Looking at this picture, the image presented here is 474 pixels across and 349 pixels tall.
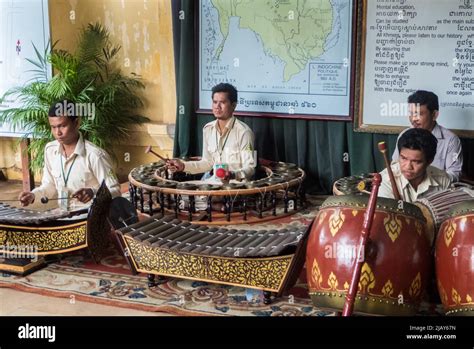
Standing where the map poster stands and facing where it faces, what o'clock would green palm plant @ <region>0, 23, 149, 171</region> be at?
The green palm plant is roughly at 3 o'clock from the map poster.

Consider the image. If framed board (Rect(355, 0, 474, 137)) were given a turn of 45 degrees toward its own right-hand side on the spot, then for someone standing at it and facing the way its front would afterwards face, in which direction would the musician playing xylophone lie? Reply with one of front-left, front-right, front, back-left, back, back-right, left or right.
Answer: front

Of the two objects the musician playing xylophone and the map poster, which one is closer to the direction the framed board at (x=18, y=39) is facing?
the musician playing xylophone

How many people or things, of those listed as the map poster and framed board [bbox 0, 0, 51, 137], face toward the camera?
2

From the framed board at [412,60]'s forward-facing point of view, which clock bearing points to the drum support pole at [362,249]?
The drum support pole is roughly at 12 o'clock from the framed board.

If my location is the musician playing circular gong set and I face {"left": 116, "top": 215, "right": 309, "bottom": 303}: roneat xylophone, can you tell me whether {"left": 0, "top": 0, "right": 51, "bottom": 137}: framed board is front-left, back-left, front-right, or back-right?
back-right

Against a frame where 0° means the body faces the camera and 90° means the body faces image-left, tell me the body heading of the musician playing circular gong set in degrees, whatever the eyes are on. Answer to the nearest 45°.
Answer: approximately 45°

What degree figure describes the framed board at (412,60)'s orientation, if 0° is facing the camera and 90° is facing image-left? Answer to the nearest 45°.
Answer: approximately 0°

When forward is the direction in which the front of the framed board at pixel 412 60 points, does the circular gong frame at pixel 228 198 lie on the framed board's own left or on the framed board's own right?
on the framed board's own right

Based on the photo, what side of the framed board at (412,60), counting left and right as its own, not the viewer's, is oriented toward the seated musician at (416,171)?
front

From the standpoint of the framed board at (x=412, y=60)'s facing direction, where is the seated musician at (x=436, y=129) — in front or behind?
in front
